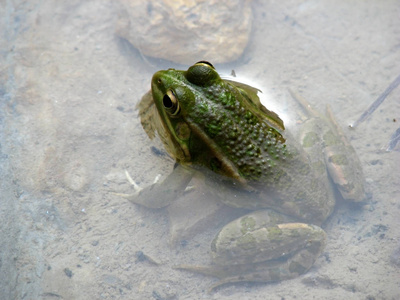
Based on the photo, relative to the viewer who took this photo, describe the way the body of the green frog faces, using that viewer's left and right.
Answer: facing away from the viewer and to the left of the viewer

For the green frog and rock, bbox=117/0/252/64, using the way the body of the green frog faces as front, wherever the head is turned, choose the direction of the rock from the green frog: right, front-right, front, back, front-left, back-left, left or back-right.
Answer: front
